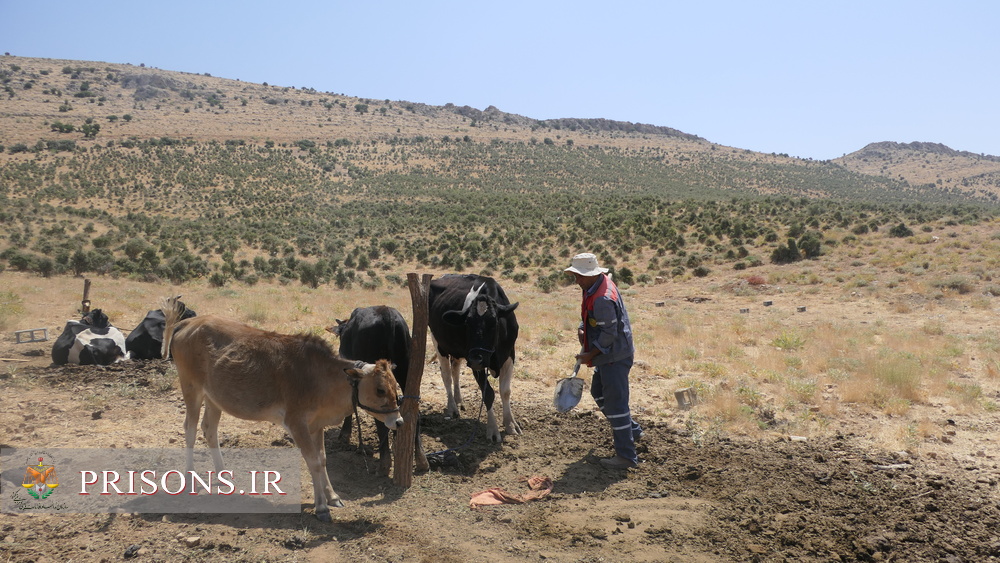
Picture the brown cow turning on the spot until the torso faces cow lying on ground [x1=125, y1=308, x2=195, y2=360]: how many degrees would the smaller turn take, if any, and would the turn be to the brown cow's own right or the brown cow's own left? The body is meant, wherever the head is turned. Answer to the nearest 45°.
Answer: approximately 135° to the brown cow's own left

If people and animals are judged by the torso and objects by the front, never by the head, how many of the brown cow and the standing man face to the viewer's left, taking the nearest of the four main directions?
1

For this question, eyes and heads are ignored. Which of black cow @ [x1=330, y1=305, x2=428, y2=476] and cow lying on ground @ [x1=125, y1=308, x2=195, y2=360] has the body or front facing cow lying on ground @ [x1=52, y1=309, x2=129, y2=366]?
the black cow

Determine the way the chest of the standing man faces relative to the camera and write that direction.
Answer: to the viewer's left

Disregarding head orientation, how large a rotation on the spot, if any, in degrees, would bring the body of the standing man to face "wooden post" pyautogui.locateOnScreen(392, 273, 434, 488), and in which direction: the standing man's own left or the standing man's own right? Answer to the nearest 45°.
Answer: approximately 45° to the standing man's own left

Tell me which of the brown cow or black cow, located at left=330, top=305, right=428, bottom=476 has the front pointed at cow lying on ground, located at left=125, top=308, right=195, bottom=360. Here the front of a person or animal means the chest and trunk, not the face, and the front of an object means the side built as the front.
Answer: the black cow

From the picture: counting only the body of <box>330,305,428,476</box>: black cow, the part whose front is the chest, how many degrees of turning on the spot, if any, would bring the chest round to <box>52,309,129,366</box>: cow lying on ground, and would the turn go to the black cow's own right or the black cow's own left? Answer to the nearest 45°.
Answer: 0° — it already faces it

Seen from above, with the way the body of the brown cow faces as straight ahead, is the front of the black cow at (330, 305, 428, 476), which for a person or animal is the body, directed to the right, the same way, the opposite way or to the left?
the opposite way

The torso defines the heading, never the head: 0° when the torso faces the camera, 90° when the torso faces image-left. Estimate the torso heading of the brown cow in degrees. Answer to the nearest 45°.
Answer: approximately 315°

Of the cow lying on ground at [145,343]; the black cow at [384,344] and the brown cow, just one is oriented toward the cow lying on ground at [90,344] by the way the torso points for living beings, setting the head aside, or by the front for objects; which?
the black cow

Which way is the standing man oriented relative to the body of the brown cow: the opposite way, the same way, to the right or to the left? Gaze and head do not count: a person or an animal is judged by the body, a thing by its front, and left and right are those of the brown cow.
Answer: the opposite way

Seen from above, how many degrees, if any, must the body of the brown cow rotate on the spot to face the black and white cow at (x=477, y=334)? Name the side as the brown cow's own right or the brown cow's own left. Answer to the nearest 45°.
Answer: approximately 90° to the brown cow's own left
